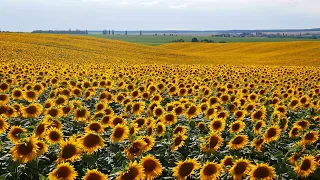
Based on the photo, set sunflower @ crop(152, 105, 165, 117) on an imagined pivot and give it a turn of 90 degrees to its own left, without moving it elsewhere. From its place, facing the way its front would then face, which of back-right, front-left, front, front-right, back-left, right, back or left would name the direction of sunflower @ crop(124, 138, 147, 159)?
right

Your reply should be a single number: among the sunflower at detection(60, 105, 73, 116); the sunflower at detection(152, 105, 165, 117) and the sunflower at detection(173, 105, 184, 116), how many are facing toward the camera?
3

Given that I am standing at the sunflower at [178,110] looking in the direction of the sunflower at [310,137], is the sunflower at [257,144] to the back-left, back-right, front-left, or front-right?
front-right

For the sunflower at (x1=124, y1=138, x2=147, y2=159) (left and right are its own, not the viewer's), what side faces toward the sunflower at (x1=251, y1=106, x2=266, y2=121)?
back

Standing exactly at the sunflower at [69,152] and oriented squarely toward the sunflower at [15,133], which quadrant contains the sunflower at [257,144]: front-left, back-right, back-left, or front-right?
back-right

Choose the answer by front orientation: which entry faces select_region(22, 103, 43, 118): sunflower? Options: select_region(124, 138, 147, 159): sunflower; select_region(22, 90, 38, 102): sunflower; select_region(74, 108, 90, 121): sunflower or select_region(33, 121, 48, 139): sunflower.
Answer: select_region(22, 90, 38, 102): sunflower

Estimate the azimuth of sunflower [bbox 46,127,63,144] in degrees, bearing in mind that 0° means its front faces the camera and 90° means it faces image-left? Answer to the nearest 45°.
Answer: approximately 0°

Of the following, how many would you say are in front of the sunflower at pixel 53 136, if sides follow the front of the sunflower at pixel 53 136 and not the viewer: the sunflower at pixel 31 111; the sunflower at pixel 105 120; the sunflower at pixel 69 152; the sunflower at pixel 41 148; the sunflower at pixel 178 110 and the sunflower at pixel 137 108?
2

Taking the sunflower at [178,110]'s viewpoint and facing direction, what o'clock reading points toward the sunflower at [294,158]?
the sunflower at [294,158] is roughly at 11 o'clock from the sunflower at [178,110].

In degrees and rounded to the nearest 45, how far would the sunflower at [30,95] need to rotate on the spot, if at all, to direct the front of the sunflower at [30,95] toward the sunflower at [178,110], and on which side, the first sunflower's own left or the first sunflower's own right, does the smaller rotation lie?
approximately 45° to the first sunflower's own left

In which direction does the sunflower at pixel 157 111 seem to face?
toward the camera

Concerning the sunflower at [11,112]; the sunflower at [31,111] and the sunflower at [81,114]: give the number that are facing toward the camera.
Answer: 3

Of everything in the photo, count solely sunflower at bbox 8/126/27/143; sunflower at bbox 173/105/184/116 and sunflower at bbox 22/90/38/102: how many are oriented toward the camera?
3

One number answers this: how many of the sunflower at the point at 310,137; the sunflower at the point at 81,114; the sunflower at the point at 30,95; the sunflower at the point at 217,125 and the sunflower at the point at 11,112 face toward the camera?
5

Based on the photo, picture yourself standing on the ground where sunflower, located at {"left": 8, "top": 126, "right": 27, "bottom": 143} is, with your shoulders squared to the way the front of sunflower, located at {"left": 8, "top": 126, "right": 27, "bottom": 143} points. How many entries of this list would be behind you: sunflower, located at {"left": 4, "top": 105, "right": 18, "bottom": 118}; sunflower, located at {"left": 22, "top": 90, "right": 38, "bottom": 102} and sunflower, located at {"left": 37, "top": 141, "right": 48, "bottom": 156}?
2

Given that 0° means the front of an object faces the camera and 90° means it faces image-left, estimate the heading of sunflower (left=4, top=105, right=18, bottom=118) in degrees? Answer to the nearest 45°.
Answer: approximately 0°

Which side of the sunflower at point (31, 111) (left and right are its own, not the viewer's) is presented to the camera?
front
